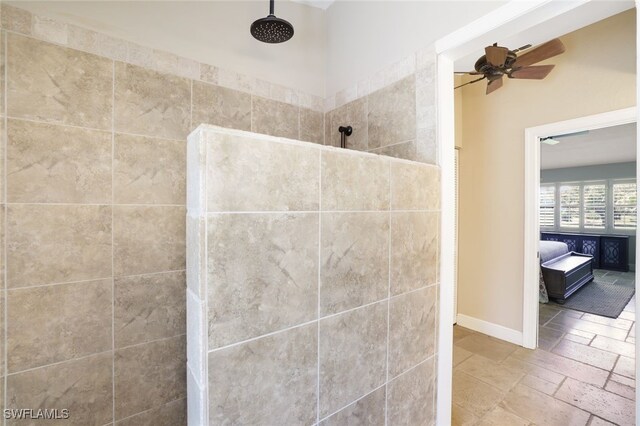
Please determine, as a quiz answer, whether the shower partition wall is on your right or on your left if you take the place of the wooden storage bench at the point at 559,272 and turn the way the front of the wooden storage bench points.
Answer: on your right

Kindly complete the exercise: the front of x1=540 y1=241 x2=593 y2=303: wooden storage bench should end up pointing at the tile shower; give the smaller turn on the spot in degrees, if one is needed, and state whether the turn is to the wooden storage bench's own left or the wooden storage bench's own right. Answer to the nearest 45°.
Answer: approximately 45° to the wooden storage bench's own right

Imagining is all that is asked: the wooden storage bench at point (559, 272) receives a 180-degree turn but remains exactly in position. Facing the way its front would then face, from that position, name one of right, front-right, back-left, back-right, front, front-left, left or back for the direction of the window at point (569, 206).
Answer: front-right

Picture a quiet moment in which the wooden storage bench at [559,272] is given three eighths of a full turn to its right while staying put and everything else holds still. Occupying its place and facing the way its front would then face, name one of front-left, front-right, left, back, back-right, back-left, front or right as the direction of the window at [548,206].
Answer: right

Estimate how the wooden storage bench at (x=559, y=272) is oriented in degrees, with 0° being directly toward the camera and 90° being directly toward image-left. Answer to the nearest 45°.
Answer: approximately 315°
